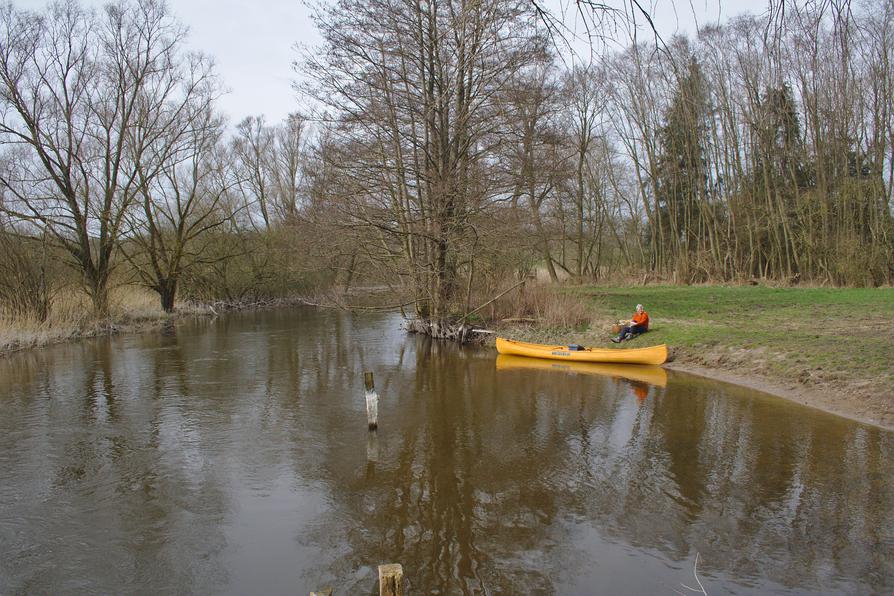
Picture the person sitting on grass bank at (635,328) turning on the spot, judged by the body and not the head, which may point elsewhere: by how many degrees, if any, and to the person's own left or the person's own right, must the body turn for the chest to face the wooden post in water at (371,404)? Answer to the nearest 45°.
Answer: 0° — they already face it

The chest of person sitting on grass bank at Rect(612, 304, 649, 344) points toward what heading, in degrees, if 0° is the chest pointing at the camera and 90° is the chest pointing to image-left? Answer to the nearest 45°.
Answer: approximately 45°
